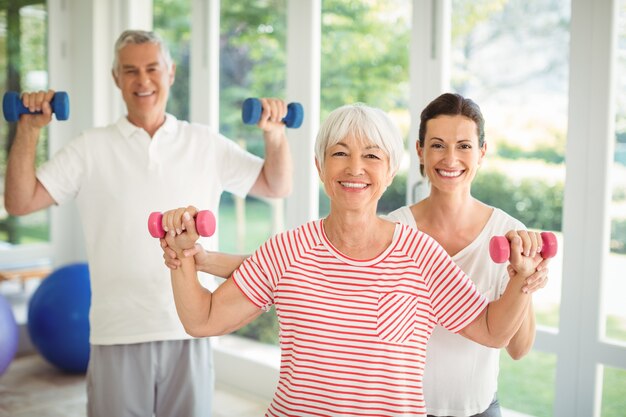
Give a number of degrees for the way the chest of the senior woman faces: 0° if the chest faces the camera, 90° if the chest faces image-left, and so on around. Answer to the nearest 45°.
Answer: approximately 0°

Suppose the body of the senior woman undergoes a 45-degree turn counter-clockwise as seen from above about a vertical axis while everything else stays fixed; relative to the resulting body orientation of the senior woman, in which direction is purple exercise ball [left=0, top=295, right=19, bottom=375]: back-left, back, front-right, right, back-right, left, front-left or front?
back

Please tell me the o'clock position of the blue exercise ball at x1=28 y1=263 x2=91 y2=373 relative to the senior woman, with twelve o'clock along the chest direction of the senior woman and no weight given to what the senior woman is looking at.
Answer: The blue exercise ball is roughly at 5 o'clock from the senior woman.
